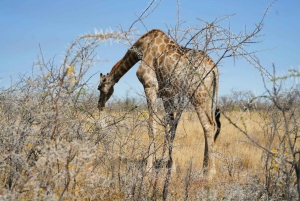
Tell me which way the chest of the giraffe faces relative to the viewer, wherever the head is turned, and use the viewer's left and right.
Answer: facing to the left of the viewer
